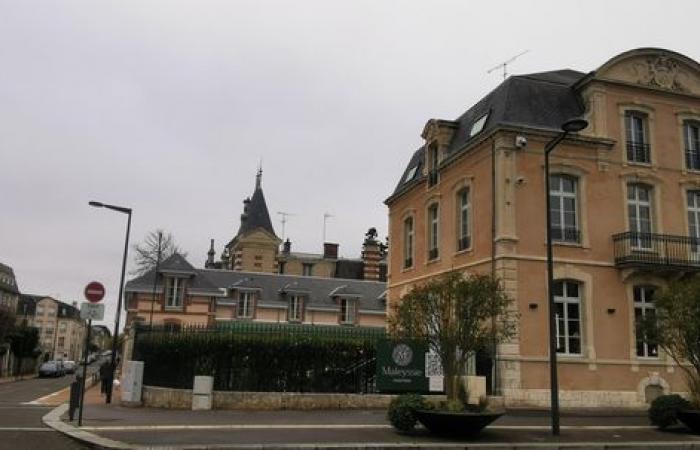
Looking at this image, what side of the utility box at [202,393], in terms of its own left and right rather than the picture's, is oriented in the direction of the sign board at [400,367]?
left

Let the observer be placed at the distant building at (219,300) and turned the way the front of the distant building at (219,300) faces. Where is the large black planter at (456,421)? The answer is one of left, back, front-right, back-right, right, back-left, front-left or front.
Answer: front

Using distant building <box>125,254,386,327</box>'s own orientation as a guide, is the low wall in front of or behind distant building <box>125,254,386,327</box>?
in front

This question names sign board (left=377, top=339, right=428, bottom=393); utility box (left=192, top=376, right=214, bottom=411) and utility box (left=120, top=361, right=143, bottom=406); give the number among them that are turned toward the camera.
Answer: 3

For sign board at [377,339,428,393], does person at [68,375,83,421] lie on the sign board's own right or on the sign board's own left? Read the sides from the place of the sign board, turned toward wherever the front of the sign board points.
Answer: on the sign board's own right

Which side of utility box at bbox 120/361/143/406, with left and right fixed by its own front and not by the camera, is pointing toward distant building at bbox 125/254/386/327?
back

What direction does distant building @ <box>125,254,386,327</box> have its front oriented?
toward the camera

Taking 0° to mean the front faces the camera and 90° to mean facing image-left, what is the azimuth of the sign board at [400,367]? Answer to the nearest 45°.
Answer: approximately 0°

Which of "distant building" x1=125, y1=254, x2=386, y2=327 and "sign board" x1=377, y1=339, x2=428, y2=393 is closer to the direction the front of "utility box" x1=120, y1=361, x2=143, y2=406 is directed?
the sign board

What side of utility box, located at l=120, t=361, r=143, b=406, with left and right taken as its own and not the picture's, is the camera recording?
front
